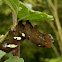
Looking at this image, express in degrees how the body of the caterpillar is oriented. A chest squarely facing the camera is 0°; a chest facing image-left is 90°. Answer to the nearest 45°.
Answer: approximately 270°
